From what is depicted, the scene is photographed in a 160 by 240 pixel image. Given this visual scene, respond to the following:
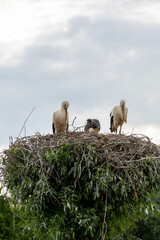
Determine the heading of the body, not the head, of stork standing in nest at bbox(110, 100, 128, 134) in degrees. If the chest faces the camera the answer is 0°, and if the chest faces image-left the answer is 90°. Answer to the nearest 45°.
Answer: approximately 315°

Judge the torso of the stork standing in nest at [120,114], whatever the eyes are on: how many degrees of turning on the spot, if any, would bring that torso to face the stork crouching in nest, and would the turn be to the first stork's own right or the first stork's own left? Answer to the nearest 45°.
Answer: approximately 90° to the first stork's own right

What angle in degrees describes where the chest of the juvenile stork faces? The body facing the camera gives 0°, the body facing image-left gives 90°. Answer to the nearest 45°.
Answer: approximately 315°

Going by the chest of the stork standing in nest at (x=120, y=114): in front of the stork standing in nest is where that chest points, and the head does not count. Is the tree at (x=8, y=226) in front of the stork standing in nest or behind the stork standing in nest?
behind

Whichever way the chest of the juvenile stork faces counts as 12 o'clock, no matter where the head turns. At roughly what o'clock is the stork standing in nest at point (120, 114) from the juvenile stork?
The stork standing in nest is roughly at 10 o'clock from the juvenile stork.

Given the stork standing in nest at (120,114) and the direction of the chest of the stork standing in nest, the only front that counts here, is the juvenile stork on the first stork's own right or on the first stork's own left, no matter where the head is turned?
on the first stork's own right
